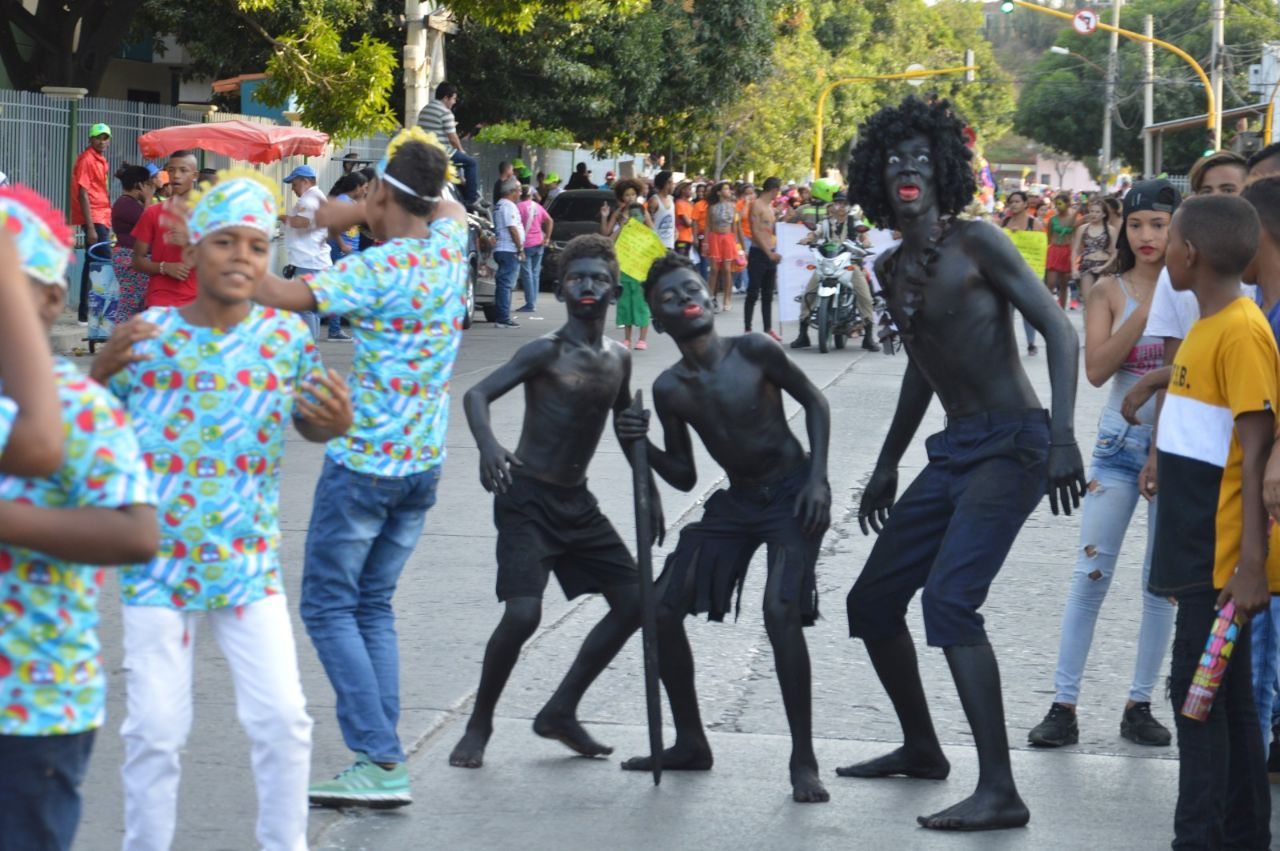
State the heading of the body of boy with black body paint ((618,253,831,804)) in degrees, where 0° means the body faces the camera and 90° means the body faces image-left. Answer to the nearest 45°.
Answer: approximately 0°

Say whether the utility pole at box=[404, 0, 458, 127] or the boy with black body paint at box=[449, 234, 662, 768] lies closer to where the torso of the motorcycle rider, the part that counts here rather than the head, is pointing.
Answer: the boy with black body paint

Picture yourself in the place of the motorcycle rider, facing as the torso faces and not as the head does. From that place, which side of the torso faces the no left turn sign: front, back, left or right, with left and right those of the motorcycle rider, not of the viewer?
back

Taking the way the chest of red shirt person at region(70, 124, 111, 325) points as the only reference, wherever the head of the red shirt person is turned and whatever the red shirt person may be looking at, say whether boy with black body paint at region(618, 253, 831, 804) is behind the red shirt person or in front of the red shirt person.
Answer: in front

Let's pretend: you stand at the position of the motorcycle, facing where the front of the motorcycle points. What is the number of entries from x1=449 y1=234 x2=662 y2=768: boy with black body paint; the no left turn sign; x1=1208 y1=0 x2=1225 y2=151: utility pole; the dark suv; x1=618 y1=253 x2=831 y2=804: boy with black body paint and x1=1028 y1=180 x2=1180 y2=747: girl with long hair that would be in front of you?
3

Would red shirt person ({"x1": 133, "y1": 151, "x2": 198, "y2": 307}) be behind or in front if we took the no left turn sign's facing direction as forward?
in front

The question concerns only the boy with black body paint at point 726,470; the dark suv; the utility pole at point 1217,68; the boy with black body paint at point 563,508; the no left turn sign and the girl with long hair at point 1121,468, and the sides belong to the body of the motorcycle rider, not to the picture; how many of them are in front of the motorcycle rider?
3

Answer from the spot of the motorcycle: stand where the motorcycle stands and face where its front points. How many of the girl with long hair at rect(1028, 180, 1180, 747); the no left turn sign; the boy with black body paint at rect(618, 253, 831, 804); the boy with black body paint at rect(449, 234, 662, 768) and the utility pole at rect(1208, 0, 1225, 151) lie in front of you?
3
